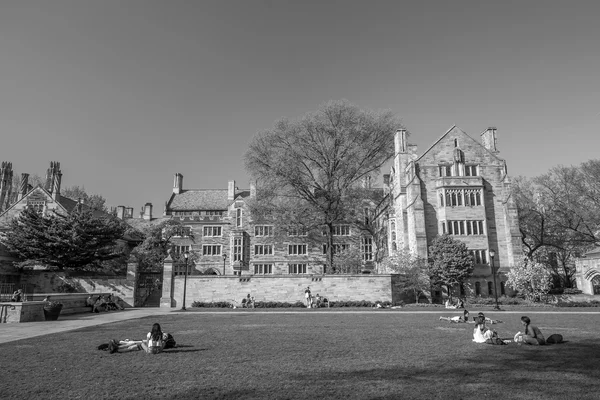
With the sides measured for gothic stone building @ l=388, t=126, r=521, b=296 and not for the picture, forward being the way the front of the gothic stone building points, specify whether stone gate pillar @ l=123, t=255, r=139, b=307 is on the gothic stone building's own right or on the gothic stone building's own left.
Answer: on the gothic stone building's own right

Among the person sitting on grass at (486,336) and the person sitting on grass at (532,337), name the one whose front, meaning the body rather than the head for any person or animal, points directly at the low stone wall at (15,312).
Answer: the person sitting on grass at (532,337)

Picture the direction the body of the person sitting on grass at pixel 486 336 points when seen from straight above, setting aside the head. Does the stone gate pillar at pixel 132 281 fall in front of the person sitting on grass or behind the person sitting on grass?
behind

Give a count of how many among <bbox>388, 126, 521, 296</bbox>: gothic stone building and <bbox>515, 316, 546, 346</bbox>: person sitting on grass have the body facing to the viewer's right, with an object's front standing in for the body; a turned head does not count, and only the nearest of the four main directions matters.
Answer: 0

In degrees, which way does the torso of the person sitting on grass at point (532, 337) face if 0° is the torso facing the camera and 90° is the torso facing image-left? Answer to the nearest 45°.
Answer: approximately 90°

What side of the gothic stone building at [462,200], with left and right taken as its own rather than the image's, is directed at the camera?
front
